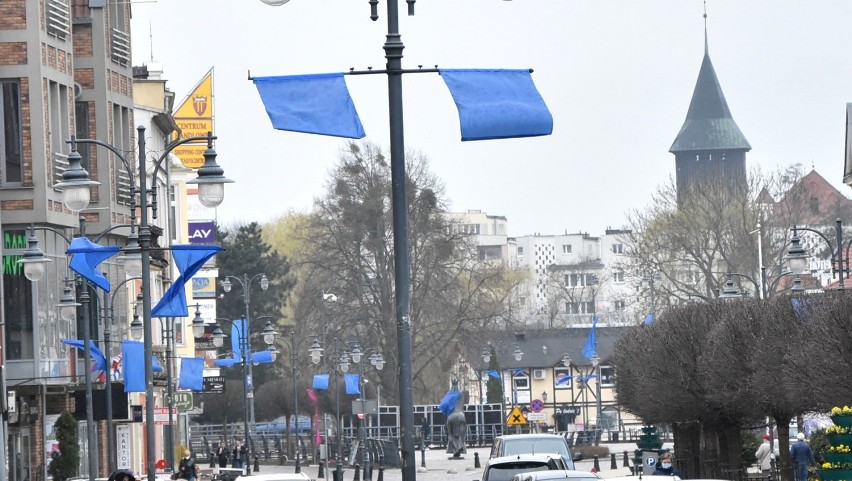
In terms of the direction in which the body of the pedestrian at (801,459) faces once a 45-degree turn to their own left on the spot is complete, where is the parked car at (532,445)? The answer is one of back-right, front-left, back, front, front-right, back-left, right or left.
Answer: left

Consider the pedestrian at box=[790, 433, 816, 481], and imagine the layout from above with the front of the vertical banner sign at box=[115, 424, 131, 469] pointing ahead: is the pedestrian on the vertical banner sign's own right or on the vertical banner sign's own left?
on the vertical banner sign's own left

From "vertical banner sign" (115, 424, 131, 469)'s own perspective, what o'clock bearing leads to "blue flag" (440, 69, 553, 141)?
The blue flag is roughly at 12 o'clock from the vertical banner sign.

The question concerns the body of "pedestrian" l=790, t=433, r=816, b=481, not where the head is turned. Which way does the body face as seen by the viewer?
away from the camera

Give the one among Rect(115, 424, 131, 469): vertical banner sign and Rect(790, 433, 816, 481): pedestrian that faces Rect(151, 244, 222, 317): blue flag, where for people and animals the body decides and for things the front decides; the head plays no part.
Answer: the vertical banner sign

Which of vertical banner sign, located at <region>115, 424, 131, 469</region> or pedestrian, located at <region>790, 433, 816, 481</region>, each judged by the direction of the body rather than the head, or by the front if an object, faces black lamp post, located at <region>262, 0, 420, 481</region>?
the vertical banner sign

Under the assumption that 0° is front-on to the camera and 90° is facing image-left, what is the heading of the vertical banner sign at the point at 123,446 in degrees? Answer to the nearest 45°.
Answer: approximately 0°

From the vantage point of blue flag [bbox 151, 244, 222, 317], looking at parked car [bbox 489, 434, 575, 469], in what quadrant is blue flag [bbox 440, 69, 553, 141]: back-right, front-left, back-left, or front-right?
back-right

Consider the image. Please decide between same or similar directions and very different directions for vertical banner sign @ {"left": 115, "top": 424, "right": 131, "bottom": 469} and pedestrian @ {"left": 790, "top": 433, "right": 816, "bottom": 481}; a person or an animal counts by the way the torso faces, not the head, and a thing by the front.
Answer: very different directions

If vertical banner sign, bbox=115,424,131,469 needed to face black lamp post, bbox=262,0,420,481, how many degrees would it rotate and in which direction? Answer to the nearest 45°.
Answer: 0° — it already faces it

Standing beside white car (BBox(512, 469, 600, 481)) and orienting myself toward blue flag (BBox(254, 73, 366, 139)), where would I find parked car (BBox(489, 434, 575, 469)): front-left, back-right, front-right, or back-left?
back-right

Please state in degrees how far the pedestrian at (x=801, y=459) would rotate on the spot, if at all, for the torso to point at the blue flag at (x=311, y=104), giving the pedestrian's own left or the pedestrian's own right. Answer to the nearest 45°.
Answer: approximately 180°

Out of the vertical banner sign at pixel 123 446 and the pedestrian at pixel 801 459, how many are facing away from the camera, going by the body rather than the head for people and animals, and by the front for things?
1

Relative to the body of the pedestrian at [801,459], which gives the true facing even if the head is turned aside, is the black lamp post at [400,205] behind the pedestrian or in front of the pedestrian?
behind

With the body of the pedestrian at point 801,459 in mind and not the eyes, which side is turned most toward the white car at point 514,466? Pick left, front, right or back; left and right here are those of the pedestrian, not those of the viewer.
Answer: back

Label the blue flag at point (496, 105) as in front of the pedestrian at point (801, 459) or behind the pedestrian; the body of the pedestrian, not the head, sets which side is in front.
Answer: behind
